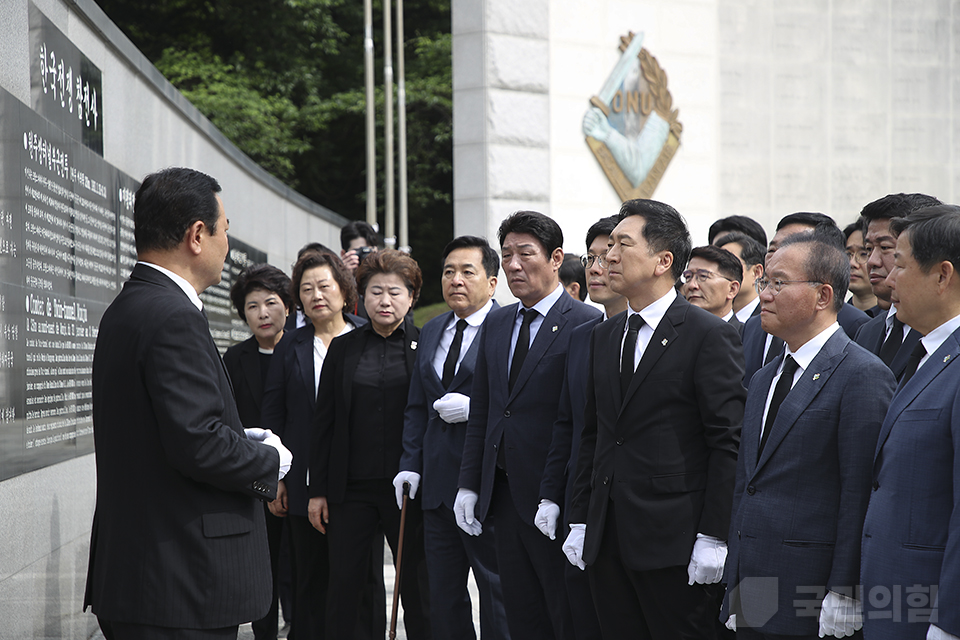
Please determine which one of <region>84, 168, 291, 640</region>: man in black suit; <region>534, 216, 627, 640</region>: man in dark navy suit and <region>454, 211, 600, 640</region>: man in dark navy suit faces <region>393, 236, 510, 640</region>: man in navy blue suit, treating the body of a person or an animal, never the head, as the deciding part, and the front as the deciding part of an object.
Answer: <region>84, 168, 291, 640</region>: man in black suit

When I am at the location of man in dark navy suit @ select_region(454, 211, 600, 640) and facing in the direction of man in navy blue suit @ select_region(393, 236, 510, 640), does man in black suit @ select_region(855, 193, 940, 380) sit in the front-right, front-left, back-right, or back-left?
back-right

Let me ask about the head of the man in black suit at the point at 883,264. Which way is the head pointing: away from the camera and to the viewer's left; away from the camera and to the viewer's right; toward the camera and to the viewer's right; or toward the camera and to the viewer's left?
toward the camera and to the viewer's left

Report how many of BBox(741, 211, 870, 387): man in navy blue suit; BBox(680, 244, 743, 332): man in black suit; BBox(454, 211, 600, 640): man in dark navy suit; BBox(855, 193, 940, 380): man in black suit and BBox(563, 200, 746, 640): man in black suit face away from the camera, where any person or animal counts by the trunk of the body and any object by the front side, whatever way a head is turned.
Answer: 0

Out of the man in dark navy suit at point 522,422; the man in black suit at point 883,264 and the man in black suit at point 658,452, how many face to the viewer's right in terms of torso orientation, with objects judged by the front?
0

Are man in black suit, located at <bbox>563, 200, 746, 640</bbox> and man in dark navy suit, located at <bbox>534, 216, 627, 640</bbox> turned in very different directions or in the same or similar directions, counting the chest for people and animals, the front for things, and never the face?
same or similar directions

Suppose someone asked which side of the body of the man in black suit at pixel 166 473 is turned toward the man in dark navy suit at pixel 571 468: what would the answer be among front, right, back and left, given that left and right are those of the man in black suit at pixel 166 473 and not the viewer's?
front

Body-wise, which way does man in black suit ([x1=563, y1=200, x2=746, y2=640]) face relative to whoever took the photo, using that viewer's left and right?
facing the viewer and to the left of the viewer

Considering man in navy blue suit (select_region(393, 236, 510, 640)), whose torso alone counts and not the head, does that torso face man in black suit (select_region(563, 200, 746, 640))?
no

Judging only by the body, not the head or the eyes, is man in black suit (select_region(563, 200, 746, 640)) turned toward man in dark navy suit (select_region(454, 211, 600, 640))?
no

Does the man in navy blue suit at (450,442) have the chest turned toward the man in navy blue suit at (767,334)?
no

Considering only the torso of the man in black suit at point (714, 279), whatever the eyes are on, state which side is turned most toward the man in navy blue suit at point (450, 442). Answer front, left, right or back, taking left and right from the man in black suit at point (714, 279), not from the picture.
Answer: front

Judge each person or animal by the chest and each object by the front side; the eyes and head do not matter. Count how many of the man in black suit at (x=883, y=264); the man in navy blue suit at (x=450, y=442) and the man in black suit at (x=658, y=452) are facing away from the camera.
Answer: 0

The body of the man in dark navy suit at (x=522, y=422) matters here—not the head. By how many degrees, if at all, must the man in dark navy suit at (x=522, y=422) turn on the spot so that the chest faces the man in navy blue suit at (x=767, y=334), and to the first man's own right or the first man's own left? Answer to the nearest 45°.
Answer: approximately 180°

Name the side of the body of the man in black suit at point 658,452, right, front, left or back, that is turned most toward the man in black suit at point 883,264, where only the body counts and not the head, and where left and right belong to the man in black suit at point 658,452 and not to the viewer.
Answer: back

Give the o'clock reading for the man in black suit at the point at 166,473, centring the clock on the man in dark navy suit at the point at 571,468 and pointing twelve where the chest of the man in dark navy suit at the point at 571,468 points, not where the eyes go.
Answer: the man in black suit at the point at 166,473 is roughly at 12 o'clock from the man in dark navy suit at the point at 571,468.

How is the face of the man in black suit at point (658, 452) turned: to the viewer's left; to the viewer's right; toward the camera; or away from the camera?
to the viewer's left

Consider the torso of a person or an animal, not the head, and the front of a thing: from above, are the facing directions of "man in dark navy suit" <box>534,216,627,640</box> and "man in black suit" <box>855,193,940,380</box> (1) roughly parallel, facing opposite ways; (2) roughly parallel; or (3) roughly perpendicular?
roughly parallel

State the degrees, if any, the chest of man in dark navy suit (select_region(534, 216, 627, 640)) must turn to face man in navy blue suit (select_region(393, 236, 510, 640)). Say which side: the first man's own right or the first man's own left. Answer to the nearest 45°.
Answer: approximately 90° to the first man's own right

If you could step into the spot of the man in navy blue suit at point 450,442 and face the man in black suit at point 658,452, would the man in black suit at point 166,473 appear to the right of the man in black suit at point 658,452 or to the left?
right
